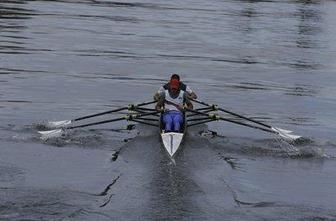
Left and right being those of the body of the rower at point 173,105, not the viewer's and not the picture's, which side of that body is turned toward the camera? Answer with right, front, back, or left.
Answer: front
